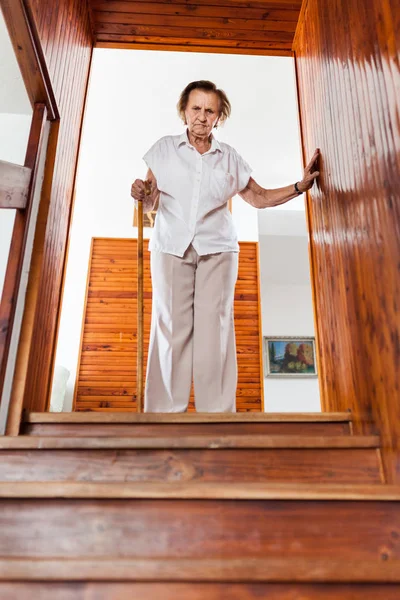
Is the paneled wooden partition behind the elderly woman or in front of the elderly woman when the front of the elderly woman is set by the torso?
behind

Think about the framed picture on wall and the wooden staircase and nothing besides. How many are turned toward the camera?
2

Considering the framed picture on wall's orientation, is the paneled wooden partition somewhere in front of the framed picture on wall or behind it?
in front

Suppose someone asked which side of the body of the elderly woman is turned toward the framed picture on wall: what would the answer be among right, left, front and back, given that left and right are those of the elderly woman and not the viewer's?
back

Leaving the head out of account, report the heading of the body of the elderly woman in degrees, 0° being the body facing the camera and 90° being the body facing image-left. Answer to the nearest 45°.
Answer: approximately 0°

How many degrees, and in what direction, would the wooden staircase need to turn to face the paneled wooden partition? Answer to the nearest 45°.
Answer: approximately 180°

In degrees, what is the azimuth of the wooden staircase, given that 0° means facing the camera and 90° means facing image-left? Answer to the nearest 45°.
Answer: approximately 0°

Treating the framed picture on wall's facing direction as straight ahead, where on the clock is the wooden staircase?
The wooden staircase is roughly at 12 o'clock from the framed picture on wall.

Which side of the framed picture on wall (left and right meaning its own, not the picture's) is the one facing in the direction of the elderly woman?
front
